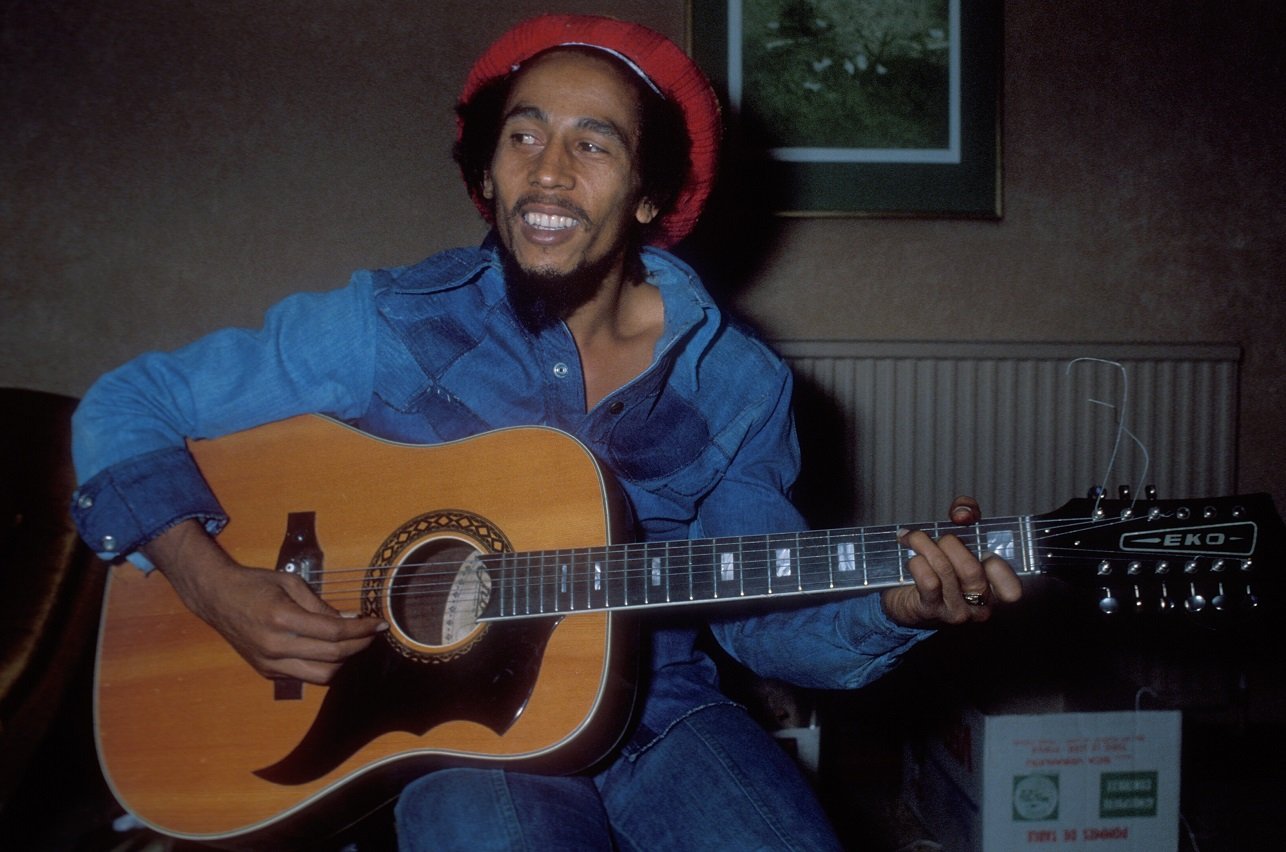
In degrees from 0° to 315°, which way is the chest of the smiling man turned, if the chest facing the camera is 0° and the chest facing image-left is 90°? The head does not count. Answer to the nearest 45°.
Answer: approximately 0°

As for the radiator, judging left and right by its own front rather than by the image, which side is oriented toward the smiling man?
front

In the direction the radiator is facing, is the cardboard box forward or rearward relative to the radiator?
forward

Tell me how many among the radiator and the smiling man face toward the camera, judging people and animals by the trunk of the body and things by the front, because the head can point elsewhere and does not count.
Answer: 2

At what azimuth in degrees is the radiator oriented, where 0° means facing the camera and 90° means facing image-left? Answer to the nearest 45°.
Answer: approximately 0°
